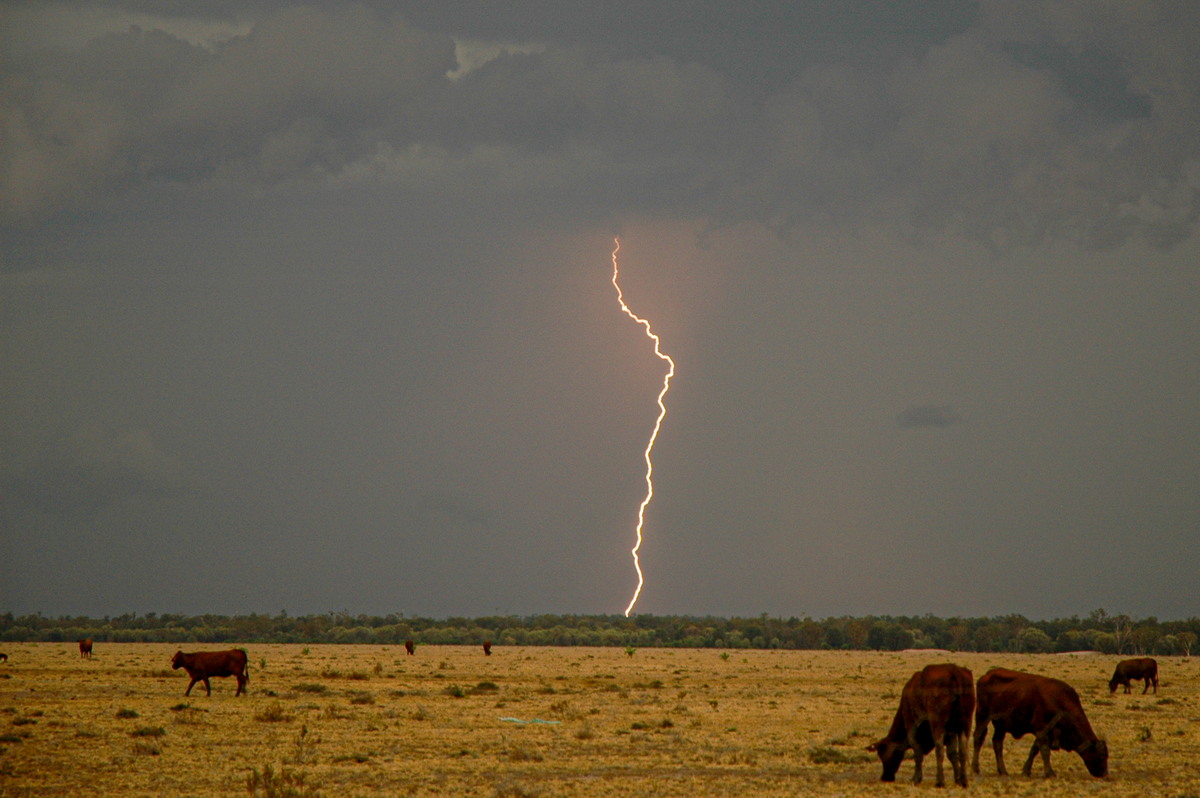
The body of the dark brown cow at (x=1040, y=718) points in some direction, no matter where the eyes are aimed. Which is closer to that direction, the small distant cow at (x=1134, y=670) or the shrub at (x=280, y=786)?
the small distant cow

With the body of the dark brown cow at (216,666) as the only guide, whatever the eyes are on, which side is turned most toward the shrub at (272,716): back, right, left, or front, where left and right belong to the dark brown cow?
left

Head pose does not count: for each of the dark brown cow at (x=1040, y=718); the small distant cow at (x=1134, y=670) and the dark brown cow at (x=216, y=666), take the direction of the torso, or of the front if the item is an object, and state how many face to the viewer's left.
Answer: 2

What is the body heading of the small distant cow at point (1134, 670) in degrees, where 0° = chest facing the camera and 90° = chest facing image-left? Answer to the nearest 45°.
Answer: approximately 90°

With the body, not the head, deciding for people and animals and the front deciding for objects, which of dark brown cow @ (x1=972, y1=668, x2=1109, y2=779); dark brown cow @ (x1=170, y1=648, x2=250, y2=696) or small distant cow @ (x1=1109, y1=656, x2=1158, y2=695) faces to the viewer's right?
dark brown cow @ (x1=972, y1=668, x2=1109, y2=779)

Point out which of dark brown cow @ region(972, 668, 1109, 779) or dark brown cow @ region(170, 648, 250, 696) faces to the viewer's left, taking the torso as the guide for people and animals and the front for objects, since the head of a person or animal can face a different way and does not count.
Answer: dark brown cow @ region(170, 648, 250, 696)

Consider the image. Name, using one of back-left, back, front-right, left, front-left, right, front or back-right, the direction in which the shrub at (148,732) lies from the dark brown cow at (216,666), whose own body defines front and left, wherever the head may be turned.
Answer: left

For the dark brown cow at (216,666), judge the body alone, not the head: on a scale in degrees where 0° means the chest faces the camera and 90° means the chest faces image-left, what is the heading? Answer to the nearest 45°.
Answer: approximately 90°

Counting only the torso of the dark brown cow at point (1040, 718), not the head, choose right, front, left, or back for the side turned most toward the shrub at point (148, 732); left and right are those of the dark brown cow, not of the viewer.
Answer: back

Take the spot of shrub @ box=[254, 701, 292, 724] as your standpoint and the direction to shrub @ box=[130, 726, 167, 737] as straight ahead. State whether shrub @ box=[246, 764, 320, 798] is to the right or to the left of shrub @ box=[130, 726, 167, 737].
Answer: left

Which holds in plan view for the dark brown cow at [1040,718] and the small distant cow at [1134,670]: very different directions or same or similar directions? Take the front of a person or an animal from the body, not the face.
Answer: very different directions

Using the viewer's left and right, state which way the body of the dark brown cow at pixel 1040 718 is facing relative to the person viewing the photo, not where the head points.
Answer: facing to the right of the viewer

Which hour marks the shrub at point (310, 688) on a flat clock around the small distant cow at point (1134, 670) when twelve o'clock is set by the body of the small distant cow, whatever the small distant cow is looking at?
The shrub is roughly at 11 o'clock from the small distant cow.

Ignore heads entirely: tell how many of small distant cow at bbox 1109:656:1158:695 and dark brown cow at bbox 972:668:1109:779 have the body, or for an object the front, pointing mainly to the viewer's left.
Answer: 1

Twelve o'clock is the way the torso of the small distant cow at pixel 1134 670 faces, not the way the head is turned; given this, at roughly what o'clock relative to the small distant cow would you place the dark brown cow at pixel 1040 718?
The dark brown cow is roughly at 9 o'clock from the small distant cow.
